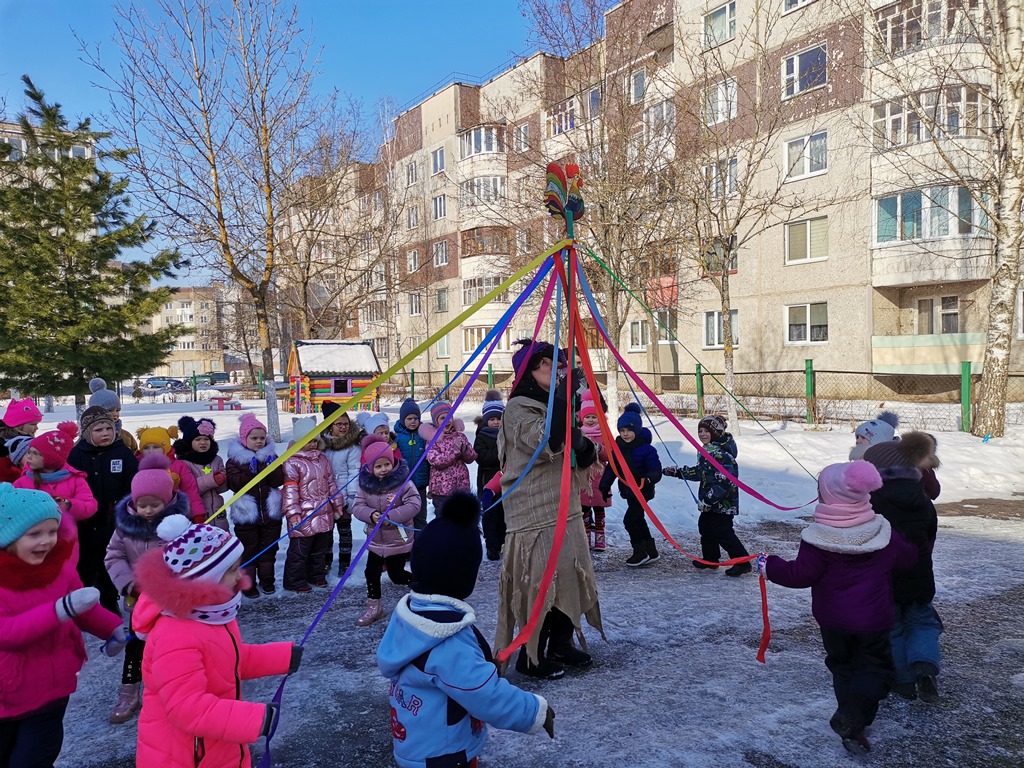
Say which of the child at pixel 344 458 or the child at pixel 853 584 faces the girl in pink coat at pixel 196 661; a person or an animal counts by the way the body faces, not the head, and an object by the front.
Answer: the child at pixel 344 458

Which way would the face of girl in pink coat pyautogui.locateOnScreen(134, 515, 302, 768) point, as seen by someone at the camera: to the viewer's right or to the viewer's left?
to the viewer's right

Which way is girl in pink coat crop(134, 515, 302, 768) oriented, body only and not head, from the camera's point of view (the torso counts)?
to the viewer's right

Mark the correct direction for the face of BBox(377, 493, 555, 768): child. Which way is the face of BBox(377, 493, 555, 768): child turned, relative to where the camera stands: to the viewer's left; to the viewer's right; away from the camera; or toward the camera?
away from the camera

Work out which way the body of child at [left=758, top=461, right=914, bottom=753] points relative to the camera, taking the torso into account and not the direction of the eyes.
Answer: away from the camera

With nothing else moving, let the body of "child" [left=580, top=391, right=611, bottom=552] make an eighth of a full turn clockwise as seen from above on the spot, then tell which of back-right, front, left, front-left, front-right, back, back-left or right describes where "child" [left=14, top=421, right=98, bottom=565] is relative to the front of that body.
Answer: front

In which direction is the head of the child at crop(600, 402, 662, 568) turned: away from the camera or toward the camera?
toward the camera

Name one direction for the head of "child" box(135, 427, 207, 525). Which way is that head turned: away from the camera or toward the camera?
toward the camera

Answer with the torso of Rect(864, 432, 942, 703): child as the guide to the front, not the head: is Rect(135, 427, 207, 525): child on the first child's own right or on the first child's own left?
on the first child's own left

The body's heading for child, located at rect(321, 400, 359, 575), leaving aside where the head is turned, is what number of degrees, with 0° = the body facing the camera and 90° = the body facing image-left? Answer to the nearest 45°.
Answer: approximately 0°

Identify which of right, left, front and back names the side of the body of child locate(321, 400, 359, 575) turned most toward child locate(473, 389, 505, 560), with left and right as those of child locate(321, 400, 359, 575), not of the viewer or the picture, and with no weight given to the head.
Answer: left

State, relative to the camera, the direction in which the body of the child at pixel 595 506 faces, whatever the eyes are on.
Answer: toward the camera

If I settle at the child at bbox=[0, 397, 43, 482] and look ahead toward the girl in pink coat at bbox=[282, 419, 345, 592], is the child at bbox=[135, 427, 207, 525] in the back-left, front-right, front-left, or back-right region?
front-right

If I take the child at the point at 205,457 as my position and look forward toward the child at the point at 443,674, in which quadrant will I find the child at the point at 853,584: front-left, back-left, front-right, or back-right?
front-left

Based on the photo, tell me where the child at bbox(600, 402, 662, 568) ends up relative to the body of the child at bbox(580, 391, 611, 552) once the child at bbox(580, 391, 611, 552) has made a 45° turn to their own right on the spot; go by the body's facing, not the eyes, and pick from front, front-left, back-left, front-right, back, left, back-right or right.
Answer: left

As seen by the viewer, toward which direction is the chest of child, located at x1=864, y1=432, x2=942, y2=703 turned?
away from the camera

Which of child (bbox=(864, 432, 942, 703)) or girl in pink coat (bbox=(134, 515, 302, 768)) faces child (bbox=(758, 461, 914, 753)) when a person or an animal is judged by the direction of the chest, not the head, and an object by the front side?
the girl in pink coat
